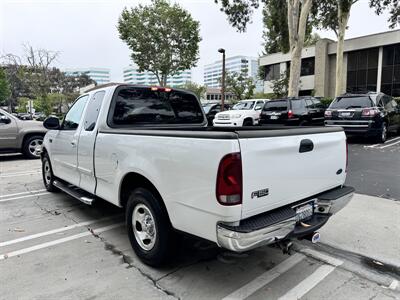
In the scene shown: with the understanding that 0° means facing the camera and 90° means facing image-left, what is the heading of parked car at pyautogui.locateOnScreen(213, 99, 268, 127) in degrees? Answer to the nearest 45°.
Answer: approximately 45°

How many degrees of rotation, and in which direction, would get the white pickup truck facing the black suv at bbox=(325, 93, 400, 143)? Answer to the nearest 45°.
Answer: approximately 90° to its right

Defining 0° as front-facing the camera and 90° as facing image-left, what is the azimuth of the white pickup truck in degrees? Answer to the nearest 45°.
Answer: approximately 135°

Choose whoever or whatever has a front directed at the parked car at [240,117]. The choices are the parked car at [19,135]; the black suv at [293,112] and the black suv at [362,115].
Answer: the parked car at [19,135]

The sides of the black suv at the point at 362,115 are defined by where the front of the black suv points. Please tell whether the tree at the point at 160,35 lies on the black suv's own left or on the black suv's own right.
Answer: on the black suv's own left

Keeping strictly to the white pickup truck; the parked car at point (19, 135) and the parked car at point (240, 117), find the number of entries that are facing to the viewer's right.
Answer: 1

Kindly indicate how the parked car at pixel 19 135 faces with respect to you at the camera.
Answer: facing to the right of the viewer

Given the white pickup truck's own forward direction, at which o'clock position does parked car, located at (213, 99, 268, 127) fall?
The parked car is roughly at 2 o'clock from the white pickup truck.

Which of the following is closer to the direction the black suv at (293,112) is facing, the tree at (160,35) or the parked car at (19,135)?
the tree

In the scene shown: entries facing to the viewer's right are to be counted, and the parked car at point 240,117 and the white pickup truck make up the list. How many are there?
0

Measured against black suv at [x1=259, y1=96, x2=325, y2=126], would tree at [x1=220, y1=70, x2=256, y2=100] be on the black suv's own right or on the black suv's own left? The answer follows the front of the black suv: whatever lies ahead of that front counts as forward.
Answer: on the black suv's own left

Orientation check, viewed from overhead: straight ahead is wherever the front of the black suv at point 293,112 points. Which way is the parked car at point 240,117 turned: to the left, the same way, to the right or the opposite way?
the opposite way

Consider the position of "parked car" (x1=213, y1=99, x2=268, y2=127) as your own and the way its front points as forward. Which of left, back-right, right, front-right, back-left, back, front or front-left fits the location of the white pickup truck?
front-left

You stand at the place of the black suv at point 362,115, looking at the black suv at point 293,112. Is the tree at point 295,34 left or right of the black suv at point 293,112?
right
